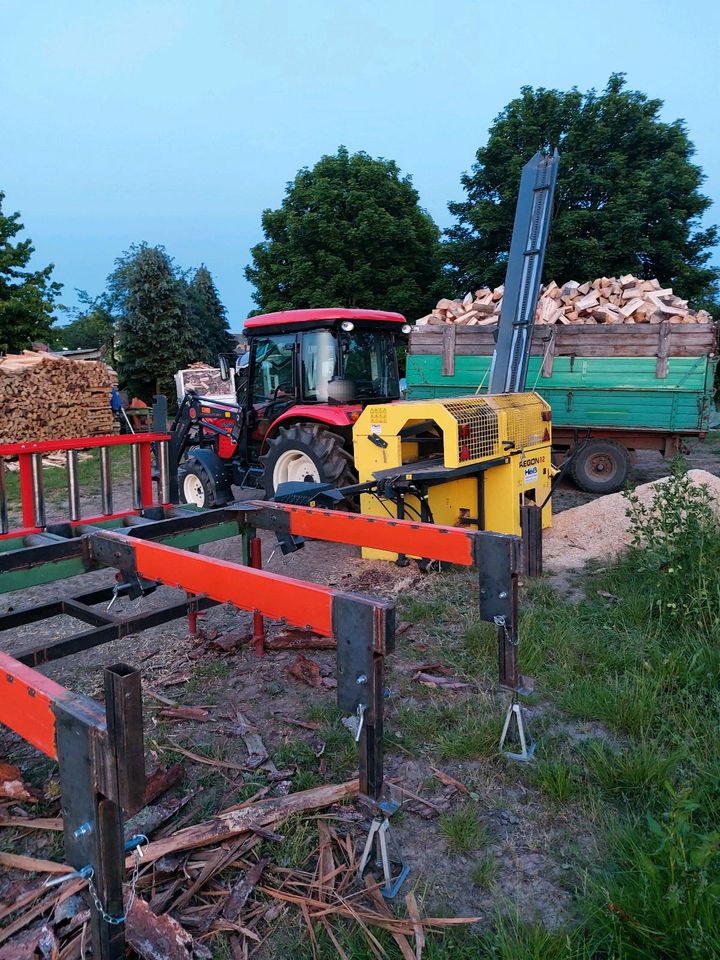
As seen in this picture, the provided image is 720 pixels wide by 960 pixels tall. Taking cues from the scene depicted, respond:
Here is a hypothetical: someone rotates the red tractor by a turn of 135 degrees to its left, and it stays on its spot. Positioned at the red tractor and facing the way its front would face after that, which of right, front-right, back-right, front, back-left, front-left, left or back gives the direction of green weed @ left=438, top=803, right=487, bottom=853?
front

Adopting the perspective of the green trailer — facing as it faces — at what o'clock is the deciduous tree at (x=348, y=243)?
The deciduous tree is roughly at 2 o'clock from the green trailer.

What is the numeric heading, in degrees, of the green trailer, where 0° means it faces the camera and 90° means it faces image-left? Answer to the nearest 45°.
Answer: approximately 90°

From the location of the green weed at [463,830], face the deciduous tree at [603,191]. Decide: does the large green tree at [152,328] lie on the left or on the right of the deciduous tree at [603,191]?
left

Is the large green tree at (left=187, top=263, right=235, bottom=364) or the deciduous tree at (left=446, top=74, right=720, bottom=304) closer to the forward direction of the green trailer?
the large green tree

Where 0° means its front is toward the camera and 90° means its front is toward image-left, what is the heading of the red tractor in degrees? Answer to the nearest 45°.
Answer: approximately 135°

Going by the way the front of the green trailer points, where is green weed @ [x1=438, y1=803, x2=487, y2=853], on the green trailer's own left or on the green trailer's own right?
on the green trailer's own left
